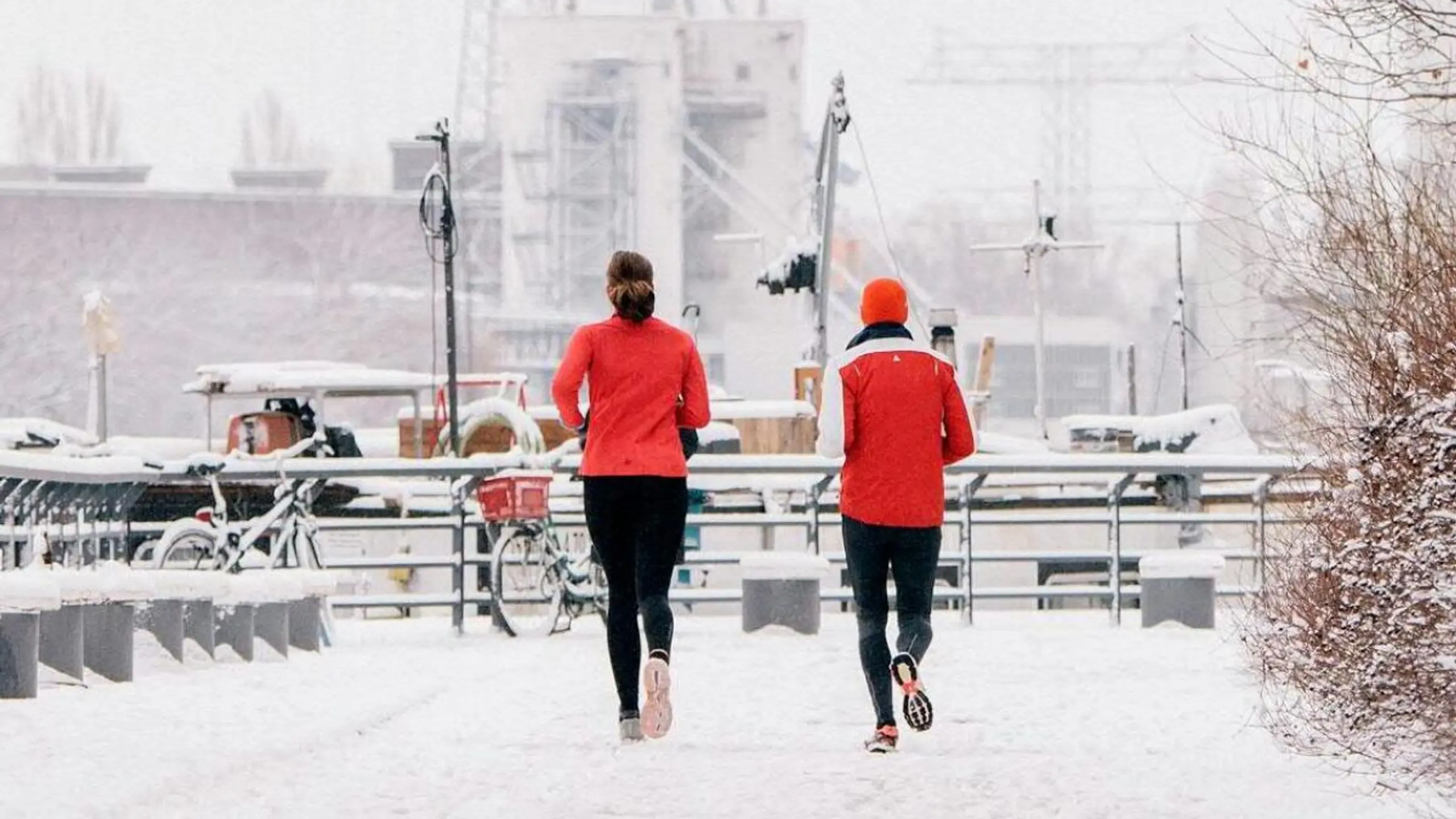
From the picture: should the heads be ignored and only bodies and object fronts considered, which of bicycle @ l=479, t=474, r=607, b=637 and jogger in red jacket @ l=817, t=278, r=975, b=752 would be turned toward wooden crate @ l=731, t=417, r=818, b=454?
the jogger in red jacket

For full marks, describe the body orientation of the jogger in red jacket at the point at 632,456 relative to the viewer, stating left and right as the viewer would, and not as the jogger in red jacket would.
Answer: facing away from the viewer

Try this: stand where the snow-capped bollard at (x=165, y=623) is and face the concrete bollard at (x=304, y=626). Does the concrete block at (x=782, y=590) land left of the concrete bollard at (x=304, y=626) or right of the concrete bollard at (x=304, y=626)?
right

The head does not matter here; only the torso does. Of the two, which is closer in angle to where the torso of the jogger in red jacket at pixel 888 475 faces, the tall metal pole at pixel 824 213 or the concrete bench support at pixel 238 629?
the tall metal pole

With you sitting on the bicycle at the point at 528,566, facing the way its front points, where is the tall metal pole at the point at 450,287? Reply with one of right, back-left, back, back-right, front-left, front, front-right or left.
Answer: back-right

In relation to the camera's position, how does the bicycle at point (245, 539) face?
facing to the right of the viewer

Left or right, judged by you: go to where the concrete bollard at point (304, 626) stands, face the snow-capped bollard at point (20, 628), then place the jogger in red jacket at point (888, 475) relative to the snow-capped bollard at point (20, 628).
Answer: left

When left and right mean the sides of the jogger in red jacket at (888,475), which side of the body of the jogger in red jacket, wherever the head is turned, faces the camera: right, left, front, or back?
back

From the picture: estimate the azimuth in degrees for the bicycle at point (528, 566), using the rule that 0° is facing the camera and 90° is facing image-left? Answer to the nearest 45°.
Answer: approximately 45°

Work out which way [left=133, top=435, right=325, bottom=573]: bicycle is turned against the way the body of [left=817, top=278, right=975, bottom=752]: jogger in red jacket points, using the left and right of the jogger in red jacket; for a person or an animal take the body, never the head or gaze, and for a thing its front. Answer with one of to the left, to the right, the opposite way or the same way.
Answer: to the right

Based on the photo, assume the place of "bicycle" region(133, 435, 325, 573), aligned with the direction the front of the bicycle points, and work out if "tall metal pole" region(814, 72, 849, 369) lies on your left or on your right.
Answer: on your left
